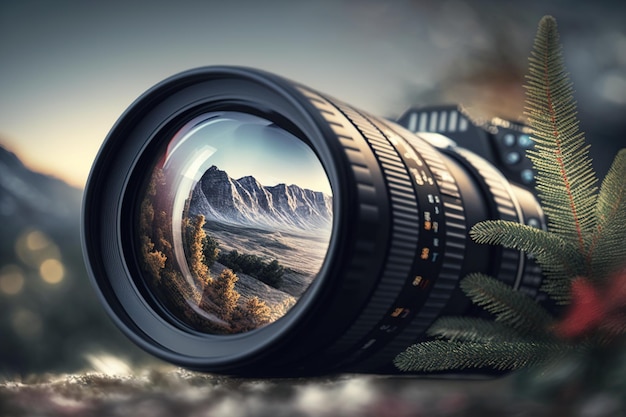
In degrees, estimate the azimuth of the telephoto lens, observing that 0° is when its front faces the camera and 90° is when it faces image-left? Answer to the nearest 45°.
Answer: approximately 45°
